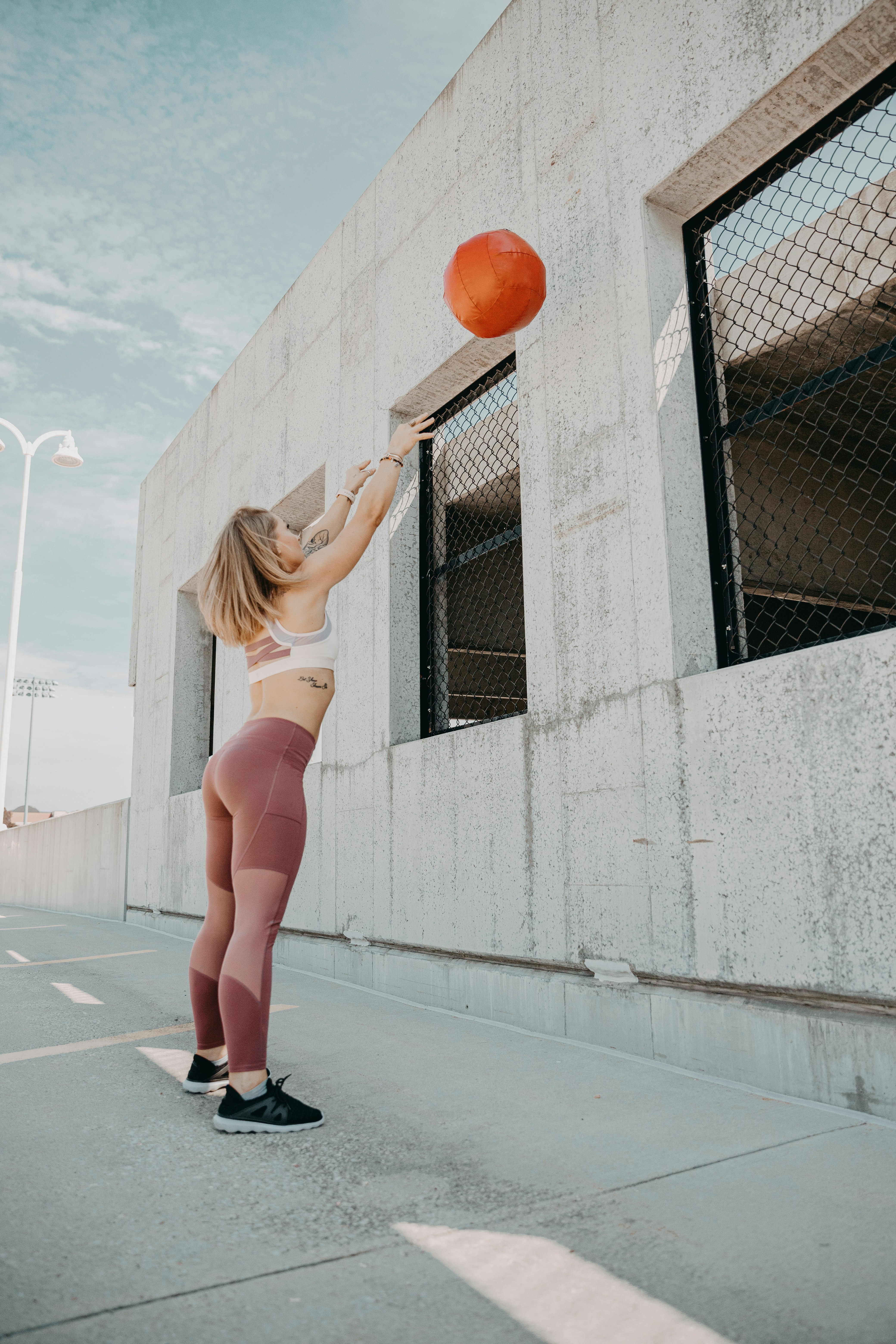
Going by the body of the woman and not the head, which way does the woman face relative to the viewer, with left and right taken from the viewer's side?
facing away from the viewer and to the right of the viewer

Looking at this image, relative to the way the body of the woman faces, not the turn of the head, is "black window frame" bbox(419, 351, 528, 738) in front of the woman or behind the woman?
in front

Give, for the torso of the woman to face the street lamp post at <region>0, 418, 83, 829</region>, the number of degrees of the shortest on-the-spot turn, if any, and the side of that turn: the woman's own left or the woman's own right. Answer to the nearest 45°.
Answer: approximately 45° to the woman's own left

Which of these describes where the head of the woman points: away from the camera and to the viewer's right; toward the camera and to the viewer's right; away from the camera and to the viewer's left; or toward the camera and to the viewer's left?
away from the camera and to the viewer's right

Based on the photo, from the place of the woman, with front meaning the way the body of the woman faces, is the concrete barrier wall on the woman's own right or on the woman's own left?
on the woman's own left

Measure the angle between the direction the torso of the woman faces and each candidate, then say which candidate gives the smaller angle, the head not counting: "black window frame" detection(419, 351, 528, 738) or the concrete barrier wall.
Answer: the black window frame
